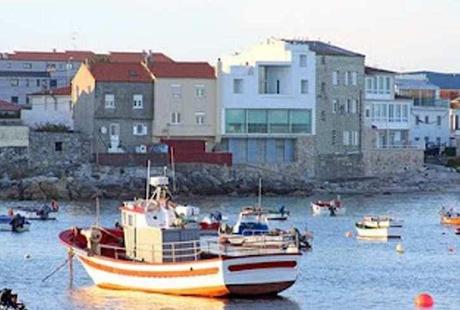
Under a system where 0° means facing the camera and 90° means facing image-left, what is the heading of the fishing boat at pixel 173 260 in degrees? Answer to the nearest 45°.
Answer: approximately 135°

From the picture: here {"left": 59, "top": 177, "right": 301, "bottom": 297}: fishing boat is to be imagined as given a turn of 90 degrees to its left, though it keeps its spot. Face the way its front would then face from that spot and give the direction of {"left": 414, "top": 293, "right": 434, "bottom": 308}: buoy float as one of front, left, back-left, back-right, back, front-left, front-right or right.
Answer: back-left
